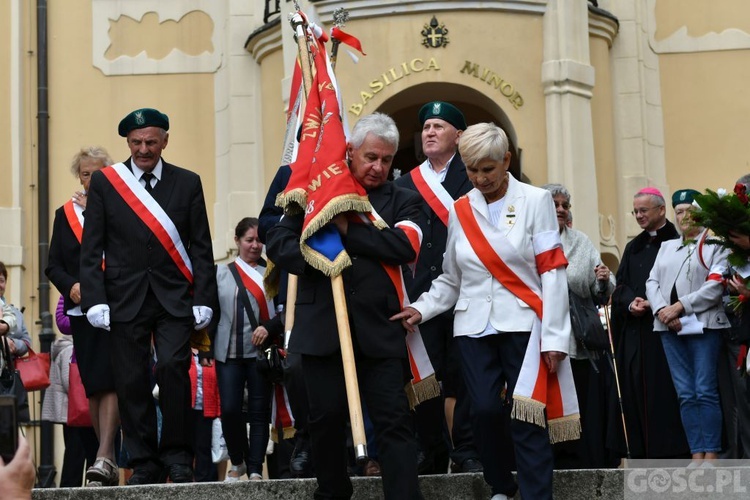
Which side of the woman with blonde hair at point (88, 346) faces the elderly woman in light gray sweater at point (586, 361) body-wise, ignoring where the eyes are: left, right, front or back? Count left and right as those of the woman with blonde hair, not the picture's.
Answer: left

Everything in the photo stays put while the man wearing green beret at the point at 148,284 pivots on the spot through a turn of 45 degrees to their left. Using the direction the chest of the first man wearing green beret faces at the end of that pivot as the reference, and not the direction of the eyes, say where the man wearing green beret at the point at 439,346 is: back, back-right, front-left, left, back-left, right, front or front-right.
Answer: front-left

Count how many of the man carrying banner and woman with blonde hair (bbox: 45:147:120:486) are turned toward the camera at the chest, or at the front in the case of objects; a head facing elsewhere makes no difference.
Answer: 2

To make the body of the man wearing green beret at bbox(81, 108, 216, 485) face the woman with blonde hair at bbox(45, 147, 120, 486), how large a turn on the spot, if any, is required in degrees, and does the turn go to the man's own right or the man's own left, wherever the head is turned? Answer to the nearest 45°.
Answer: approximately 135° to the man's own right

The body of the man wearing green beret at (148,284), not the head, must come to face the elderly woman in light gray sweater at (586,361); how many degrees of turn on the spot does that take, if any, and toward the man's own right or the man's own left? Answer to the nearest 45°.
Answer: approximately 90° to the man's own left

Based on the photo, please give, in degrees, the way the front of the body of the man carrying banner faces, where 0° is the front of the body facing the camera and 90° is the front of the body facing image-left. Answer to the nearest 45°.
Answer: approximately 0°

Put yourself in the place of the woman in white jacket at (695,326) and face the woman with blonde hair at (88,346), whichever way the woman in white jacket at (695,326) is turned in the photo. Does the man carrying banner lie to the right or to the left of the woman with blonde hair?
left

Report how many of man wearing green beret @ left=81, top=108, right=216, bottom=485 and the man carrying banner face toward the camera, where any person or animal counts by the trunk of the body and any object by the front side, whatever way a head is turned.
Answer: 2
